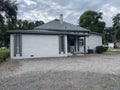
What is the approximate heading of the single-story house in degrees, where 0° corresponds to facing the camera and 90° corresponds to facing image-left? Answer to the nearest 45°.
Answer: approximately 315°
